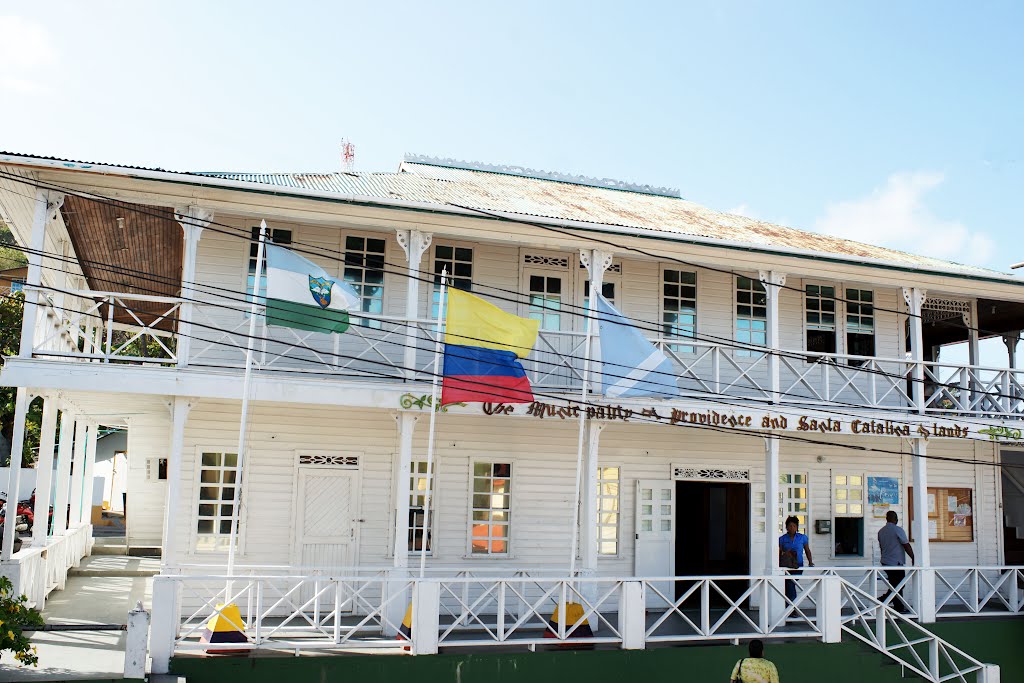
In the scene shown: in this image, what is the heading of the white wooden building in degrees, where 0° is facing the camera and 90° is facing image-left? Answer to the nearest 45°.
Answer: approximately 0°

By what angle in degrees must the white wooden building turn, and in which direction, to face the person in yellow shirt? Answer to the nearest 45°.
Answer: approximately 45° to its left

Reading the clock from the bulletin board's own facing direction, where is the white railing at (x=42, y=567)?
The white railing is roughly at 2 o'clock from the bulletin board.

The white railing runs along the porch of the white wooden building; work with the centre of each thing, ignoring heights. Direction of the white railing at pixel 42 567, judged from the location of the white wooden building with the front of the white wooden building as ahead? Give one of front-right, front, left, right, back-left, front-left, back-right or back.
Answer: right

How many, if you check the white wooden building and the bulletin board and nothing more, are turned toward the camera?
2

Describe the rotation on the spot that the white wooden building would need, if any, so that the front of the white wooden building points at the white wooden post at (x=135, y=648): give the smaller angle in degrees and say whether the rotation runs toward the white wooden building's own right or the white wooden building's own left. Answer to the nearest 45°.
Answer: approximately 45° to the white wooden building's own right

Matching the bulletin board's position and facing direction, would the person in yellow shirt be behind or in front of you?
in front
